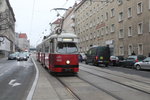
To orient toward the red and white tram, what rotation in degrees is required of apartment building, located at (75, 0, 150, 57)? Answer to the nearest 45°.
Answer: approximately 45° to its left

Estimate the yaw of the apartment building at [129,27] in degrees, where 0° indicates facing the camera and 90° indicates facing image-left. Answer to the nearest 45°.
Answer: approximately 45°

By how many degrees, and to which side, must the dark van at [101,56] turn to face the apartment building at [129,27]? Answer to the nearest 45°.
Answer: approximately 90° to its right

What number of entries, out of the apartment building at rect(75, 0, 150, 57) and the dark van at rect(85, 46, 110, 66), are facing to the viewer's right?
0

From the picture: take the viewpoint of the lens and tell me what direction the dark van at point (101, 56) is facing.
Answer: facing away from the viewer and to the left of the viewer

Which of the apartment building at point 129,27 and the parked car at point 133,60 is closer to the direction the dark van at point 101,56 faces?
the apartment building

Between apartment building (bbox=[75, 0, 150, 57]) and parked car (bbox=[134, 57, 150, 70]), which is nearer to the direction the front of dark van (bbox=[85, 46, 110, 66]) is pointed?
the apartment building

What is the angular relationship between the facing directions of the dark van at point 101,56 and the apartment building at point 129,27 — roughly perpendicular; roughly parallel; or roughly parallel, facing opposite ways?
roughly perpendicular

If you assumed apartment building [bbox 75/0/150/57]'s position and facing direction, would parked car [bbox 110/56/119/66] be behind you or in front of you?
in front

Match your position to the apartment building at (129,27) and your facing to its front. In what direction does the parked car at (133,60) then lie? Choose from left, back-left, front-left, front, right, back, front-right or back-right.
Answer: front-left

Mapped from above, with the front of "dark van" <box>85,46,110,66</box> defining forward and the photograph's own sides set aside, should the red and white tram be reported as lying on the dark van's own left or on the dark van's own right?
on the dark van's own left

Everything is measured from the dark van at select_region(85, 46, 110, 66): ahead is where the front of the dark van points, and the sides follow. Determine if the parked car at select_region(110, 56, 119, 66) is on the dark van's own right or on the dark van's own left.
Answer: on the dark van's own right

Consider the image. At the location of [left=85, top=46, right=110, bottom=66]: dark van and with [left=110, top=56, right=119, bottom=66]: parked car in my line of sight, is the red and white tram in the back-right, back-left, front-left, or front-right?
back-right

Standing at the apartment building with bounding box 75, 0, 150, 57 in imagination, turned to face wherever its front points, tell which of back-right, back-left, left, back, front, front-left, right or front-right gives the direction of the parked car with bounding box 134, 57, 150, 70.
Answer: front-left
